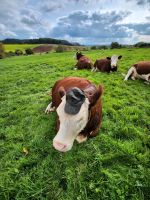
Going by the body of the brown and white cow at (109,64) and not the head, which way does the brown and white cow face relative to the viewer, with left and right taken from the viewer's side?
facing the viewer and to the right of the viewer

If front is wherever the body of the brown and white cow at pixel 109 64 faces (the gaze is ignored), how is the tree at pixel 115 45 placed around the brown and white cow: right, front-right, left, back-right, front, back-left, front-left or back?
back-left

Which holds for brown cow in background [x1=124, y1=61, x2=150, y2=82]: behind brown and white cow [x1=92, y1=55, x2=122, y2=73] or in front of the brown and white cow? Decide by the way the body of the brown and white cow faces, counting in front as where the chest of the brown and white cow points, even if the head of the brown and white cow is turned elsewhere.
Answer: in front

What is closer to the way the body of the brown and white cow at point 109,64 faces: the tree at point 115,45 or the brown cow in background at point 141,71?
the brown cow in background
